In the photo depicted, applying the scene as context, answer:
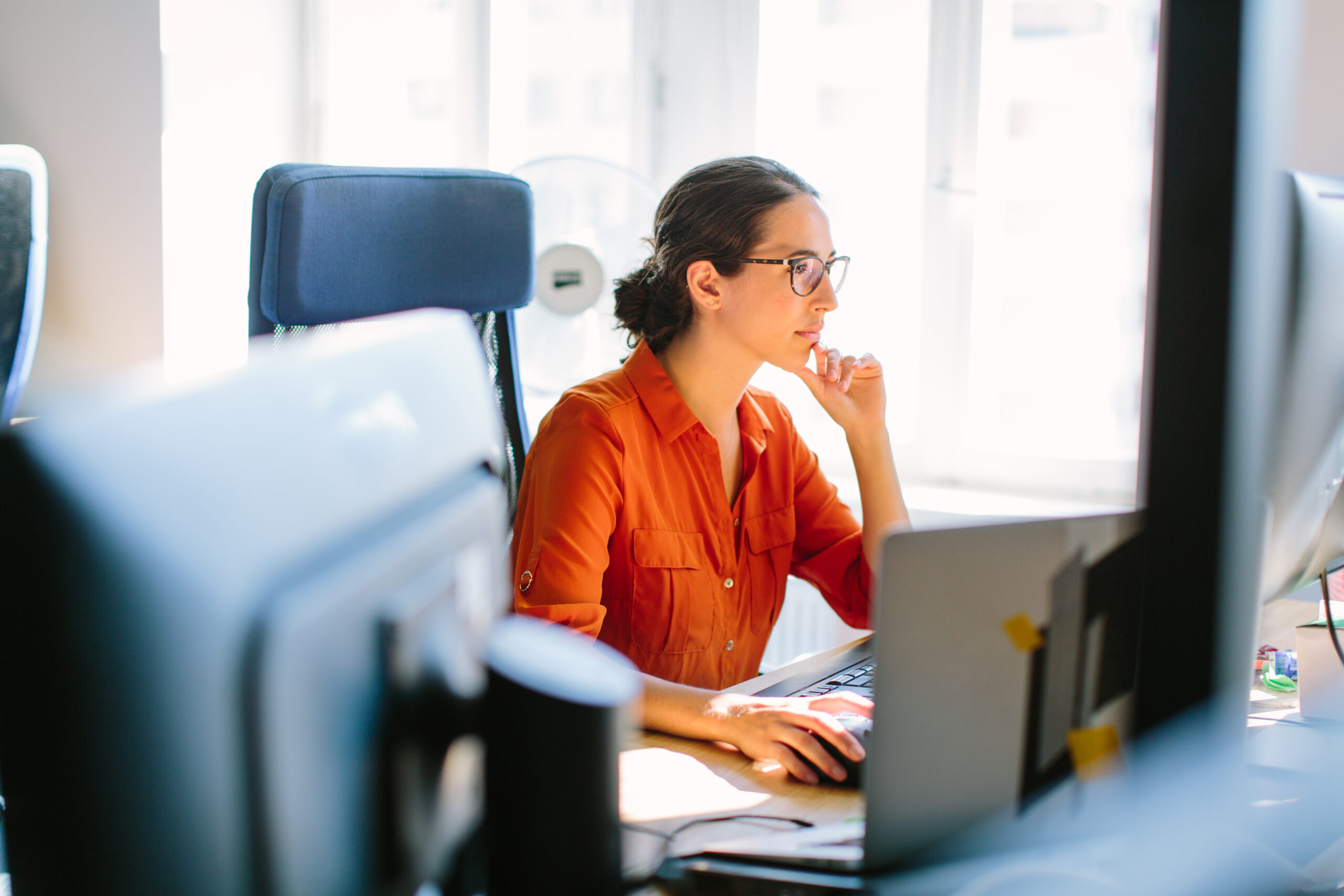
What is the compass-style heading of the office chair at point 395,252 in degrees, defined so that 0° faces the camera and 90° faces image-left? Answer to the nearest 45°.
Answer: approximately 315°

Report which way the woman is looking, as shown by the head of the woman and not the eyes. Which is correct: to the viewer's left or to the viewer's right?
to the viewer's right

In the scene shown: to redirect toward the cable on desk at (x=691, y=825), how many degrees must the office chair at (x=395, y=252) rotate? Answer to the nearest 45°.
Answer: approximately 45° to its right

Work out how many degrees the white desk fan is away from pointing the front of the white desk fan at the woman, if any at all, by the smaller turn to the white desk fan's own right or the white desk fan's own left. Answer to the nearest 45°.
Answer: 0° — it already faces them

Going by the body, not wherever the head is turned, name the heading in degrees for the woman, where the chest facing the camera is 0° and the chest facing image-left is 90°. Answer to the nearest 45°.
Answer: approximately 315°

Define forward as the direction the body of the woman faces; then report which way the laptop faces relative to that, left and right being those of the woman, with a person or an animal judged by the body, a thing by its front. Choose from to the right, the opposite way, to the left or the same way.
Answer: the opposite way

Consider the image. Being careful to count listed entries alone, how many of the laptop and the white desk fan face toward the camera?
1
